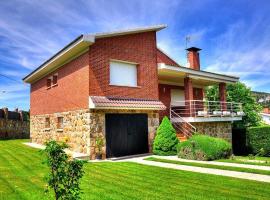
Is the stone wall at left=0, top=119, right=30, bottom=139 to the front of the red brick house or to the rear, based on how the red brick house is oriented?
to the rear

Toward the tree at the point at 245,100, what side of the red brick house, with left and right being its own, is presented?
left

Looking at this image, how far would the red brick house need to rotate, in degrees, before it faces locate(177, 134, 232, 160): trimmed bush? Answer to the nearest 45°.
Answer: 0° — it already faces it

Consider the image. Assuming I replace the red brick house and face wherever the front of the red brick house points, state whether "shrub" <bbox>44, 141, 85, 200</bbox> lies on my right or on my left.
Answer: on my right

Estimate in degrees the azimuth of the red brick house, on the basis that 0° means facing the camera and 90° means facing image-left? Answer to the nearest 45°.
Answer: approximately 315°

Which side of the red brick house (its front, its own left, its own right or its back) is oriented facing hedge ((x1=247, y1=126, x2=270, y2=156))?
left

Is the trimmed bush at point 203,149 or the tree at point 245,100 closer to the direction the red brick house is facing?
the trimmed bush
